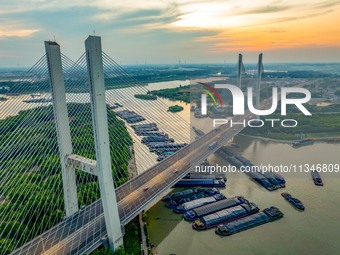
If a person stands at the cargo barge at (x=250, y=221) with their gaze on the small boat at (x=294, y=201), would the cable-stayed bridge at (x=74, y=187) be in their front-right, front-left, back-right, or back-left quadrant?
back-left

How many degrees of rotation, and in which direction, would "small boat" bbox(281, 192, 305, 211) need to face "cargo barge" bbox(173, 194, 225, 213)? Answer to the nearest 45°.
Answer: approximately 90° to its left

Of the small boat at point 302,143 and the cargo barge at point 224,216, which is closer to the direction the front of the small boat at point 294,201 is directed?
the small boat

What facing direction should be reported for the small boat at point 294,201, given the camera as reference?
facing away from the viewer and to the left of the viewer

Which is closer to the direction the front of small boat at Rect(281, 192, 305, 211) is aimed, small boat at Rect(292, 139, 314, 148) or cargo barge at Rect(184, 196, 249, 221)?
the small boat

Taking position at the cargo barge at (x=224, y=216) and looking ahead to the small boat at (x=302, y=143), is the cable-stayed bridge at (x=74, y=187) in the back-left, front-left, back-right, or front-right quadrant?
back-left

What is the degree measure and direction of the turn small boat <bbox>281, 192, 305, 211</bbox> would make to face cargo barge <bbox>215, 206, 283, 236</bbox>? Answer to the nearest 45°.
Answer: approximately 90° to its left

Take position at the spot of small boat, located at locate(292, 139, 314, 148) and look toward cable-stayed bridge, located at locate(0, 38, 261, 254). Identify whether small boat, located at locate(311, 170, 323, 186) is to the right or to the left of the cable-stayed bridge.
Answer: left
